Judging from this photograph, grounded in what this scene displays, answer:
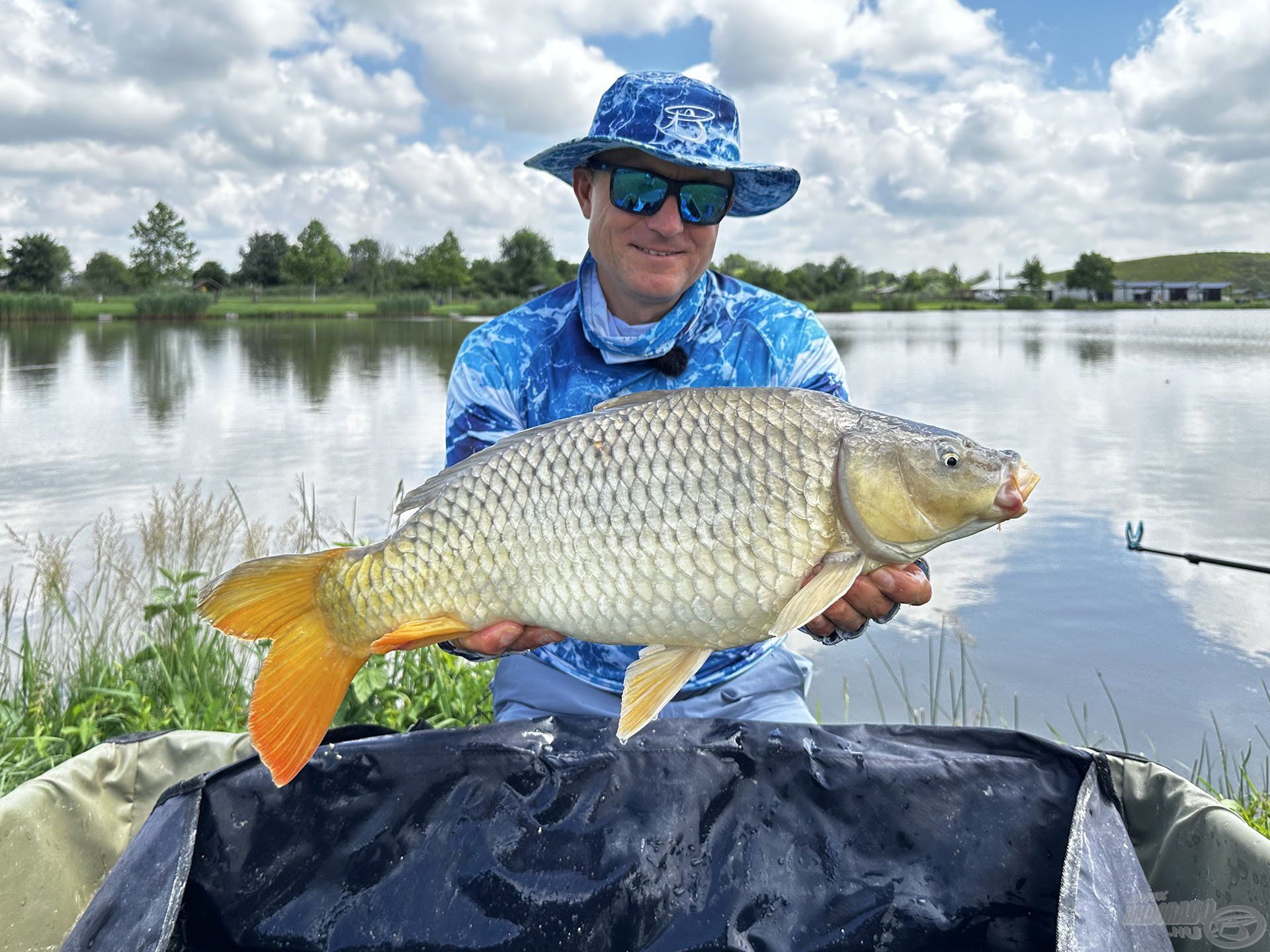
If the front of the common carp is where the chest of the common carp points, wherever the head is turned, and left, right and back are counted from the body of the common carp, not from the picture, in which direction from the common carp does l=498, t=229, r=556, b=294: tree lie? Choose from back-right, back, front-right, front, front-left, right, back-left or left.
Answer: left

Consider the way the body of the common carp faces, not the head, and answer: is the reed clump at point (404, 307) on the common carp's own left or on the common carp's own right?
on the common carp's own left

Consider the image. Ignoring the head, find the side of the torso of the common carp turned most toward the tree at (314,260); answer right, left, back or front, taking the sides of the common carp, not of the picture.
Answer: left

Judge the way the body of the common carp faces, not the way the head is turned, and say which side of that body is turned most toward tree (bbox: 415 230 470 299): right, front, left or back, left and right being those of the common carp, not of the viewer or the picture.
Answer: left

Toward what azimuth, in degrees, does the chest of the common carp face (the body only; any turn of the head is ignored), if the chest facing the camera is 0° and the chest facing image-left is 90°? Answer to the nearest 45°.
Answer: approximately 270°

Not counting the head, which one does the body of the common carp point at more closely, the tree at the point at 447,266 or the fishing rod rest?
the fishing rod rest

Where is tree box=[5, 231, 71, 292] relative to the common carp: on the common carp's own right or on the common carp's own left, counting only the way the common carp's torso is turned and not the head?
on the common carp's own left
